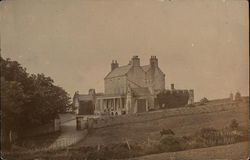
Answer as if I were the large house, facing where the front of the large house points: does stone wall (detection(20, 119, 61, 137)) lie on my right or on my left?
on my right

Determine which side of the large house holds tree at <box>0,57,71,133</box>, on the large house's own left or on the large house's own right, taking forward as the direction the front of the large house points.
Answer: on the large house's own right

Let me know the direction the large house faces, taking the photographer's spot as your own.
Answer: facing the viewer and to the left of the viewer
